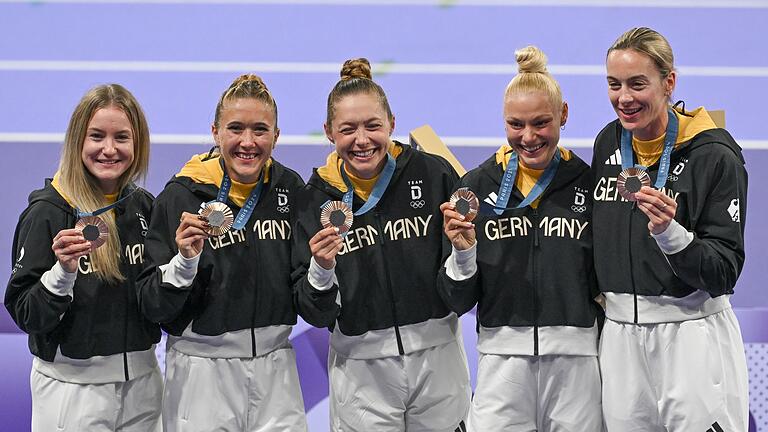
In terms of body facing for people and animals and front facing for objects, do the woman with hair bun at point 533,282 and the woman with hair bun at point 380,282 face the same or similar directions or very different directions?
same or similar directions

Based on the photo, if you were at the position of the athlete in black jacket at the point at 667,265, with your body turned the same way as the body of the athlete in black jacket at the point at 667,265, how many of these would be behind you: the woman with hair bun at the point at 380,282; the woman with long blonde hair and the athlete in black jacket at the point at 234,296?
0

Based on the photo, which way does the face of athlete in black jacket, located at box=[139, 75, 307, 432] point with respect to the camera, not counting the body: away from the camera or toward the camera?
toward the camera

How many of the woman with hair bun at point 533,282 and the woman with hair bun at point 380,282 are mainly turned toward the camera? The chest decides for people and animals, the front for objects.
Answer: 2

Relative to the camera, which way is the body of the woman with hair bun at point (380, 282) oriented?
toward the camera

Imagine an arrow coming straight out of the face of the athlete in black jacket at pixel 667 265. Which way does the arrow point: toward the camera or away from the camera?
toward the camera

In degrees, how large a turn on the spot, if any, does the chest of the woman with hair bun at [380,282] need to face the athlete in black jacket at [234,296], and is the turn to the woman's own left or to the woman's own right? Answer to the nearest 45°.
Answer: approximately 90° to the woman's own right

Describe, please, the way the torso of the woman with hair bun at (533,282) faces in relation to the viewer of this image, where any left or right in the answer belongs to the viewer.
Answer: facing the viewer

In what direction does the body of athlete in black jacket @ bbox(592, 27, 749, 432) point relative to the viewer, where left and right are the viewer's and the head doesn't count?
facing the viewer and to the left of the viewer

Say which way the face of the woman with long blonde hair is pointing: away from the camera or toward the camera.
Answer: toward the camera

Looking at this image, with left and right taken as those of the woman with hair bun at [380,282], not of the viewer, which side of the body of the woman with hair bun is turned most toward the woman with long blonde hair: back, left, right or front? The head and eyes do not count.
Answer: right

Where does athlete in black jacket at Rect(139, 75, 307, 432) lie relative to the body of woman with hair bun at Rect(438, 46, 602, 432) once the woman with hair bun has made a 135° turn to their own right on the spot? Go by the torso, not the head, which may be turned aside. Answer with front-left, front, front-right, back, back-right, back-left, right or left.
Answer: front-left

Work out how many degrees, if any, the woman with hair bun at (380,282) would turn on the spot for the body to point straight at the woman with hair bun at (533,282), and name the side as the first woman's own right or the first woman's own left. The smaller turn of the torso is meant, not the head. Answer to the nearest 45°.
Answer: approximately 90° to the first woman's own left

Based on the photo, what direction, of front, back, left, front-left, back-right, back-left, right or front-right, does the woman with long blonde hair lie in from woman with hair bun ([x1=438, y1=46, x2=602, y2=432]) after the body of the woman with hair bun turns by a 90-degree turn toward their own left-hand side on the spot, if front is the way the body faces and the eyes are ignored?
back

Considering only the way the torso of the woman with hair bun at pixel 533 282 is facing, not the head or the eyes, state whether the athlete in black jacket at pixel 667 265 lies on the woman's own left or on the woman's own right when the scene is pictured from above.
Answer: on the woman's own left
